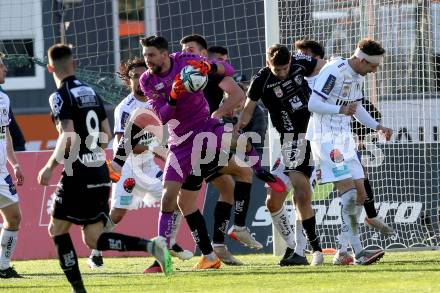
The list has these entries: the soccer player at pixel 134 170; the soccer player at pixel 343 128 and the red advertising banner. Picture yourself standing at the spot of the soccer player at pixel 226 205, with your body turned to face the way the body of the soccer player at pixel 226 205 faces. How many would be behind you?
2

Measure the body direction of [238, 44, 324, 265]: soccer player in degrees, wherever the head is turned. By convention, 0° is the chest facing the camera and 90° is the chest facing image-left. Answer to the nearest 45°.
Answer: approximately 0°

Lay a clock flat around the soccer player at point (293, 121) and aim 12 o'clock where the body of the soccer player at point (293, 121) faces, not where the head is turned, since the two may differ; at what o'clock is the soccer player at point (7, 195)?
the soccer player at point (7, 195) is roughly at 3 o'clock from the soccer player at point (293, 121).

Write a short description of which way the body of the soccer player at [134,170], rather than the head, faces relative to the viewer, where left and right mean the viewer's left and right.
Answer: facing the viewer and to the right of the viewer

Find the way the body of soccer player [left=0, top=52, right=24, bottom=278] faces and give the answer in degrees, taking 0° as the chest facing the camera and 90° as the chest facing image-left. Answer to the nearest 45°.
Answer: approximately 315°

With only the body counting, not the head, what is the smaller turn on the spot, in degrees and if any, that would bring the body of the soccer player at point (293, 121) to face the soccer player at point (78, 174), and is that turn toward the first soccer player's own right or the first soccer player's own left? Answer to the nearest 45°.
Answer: approximately 45° to the first soccer player's own right
